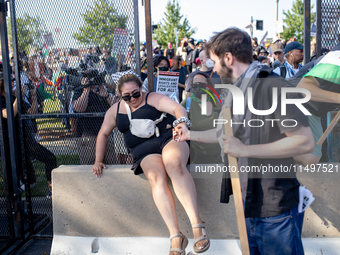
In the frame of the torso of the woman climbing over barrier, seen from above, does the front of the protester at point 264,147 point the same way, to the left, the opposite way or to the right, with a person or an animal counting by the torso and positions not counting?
to the right

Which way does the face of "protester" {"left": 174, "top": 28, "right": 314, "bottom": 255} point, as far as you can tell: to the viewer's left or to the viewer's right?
to the viewer's left

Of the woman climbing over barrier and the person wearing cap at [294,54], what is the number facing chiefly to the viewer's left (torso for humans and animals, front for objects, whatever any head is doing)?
0

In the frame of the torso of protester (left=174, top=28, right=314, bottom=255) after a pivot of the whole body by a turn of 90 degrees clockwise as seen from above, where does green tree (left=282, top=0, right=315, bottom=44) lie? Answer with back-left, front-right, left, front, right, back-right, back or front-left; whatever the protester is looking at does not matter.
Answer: front

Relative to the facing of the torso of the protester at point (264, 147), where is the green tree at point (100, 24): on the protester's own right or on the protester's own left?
on the protester's own right

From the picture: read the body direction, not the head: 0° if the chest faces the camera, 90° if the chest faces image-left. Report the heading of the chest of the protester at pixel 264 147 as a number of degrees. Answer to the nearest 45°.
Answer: approximately 90°

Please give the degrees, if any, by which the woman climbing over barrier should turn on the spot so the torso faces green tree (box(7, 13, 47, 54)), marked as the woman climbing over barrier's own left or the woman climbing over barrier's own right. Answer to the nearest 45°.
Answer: approximately 135° to the woman climbing over barrier's own right

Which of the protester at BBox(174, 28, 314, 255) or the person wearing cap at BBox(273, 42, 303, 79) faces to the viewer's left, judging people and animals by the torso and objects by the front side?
the protester

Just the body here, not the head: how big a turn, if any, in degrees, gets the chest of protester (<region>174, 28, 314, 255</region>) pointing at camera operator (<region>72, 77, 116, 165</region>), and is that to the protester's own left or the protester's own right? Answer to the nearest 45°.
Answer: approximately 45° to the protester's own right

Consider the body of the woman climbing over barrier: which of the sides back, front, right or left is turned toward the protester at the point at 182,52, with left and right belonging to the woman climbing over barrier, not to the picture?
back

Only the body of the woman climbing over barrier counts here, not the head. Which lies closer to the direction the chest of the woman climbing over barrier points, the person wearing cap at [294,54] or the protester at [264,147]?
the protester
